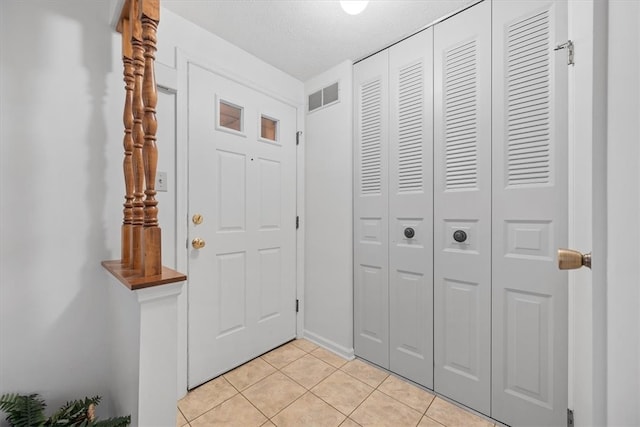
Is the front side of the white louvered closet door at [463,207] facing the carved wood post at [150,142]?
yes

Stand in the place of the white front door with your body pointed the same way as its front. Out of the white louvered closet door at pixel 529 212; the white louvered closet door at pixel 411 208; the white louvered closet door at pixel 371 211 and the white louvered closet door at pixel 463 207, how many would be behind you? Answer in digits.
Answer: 0

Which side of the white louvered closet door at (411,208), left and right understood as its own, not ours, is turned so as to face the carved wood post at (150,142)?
front

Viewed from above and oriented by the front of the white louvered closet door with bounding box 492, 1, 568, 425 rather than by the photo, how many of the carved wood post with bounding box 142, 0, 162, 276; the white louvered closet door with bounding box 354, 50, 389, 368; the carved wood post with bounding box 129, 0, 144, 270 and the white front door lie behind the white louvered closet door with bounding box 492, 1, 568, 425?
0

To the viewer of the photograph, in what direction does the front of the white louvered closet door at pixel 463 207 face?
facing the viewer and to the left of the viewer

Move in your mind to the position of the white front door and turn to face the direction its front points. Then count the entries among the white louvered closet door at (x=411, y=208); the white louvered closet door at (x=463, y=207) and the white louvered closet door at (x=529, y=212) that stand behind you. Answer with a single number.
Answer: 0

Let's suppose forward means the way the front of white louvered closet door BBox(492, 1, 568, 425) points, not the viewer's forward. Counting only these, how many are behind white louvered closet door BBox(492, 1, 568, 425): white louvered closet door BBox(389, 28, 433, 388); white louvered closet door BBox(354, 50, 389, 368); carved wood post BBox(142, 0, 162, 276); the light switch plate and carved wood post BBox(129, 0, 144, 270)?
0

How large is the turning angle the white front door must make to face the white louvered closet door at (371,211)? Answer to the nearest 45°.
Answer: approximately 45° to its left

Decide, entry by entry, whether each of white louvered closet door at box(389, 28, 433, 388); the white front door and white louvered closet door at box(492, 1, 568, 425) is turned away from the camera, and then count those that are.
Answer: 0

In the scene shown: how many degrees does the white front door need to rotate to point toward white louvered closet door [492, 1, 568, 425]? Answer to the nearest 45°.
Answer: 0° — it already faces it

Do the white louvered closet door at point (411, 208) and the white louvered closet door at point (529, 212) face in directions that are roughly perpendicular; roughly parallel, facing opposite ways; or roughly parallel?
roughly parallel

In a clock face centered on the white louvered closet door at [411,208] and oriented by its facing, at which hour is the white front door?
The white front door is roughly at 1 o'clock from the white louvered closet door.
